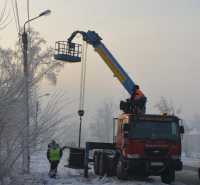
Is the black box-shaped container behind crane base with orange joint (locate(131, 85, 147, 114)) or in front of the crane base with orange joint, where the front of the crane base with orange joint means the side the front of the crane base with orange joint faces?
in front

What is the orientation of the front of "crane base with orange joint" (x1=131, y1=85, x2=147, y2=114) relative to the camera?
to the viewer's left
